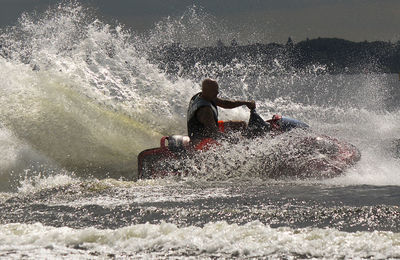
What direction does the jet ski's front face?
to the viewer's right

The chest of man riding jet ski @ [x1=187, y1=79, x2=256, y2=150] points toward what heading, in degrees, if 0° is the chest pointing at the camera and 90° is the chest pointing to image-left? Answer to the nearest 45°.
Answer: approximately 270°
